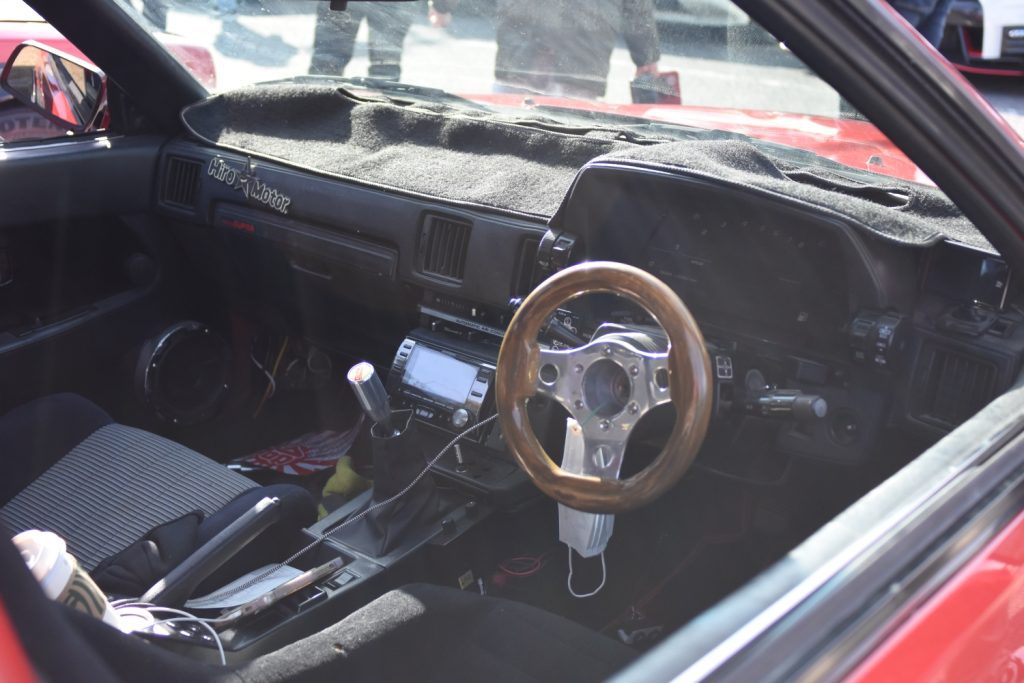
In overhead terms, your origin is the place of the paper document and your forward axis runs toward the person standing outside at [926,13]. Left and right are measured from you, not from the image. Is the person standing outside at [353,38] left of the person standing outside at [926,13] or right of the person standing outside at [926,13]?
left

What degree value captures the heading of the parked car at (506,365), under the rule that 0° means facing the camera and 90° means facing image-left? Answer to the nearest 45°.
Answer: approximately 225°

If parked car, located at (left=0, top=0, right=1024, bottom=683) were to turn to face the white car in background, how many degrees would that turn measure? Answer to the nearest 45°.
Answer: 0° — it already faces it

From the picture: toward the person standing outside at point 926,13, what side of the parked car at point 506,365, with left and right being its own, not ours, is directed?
front
